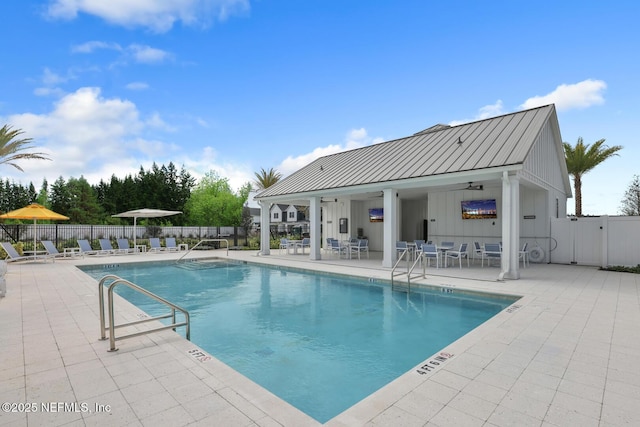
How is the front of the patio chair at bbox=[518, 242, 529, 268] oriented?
to the viewer's left

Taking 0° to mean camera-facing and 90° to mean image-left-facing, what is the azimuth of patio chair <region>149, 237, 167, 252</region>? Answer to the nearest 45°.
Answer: approximately 315°

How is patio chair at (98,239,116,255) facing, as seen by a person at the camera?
facing the viewer and to the right of the viewer

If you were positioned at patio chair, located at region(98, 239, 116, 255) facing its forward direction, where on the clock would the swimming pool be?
The swimming pool is roughly at 1 o'clock from the patio chair.

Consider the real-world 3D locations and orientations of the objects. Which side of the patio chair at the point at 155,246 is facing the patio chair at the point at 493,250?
front

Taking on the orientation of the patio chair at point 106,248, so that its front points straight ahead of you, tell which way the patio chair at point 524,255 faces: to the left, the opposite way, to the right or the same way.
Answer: the opposite way

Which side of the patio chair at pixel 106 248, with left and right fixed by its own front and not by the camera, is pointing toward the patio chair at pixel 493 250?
front

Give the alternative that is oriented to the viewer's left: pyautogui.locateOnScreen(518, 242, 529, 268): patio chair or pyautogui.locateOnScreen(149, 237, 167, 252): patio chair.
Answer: pyautogui.locateOnScreen(518, 242, 529, 268): patio chair

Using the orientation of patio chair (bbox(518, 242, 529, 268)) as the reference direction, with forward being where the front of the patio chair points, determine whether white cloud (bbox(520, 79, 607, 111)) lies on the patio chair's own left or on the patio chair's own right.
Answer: on the patio chair's own right

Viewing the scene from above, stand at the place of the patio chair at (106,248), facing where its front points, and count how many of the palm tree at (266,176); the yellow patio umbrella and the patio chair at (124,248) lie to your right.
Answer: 1

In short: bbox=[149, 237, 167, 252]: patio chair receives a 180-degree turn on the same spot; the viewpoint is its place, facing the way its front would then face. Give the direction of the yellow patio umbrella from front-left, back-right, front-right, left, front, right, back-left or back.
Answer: left

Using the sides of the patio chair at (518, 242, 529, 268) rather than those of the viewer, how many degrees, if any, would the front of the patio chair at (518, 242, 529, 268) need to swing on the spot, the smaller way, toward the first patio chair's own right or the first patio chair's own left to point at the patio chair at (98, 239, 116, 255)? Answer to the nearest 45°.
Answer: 0° — it already faces it

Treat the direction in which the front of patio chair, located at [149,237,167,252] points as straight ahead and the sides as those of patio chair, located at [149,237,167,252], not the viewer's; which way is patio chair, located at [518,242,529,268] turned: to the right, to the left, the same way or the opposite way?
the opposite way
